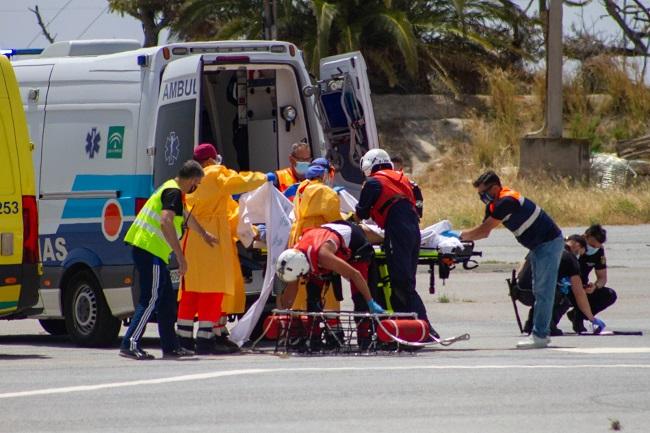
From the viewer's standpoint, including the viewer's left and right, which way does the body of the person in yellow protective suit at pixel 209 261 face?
facing away from the viewer and to the right of the viewer

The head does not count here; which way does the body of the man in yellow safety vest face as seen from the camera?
to the viewer's right

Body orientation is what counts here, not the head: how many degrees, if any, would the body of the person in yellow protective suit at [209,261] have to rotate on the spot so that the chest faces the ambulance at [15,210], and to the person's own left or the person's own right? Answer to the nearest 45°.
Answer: approximately 135° to the person's own left

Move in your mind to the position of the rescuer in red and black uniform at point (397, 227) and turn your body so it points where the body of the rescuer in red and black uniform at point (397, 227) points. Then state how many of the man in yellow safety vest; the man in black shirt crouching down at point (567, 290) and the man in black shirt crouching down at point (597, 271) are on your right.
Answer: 2

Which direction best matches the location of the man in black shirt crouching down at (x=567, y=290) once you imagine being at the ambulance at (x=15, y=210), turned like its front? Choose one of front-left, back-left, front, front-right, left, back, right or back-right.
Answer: back

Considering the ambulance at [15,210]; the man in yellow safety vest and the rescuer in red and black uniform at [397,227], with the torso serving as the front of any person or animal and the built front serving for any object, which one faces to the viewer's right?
the man in yellow safety vest

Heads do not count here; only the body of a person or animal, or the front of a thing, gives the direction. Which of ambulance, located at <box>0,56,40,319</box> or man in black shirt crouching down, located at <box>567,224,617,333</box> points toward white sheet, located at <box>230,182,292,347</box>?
the man in black shirt crouching down

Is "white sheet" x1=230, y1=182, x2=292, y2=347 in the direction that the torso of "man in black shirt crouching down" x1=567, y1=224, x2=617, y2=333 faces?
yes
